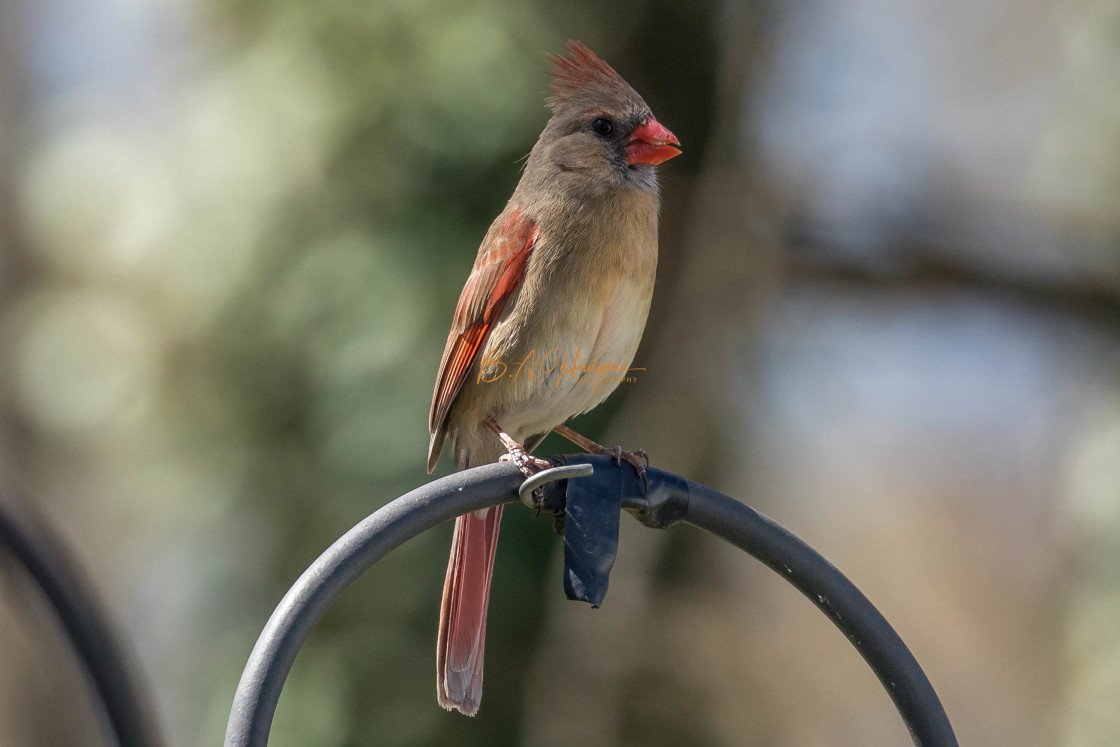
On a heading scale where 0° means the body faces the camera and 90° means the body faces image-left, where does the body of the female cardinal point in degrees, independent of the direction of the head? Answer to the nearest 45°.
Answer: approximately 315°

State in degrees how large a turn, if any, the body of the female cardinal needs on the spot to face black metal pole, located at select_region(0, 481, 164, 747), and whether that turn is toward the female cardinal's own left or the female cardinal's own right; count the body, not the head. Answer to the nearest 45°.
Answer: approximately 90° to the female cardinal's own right
